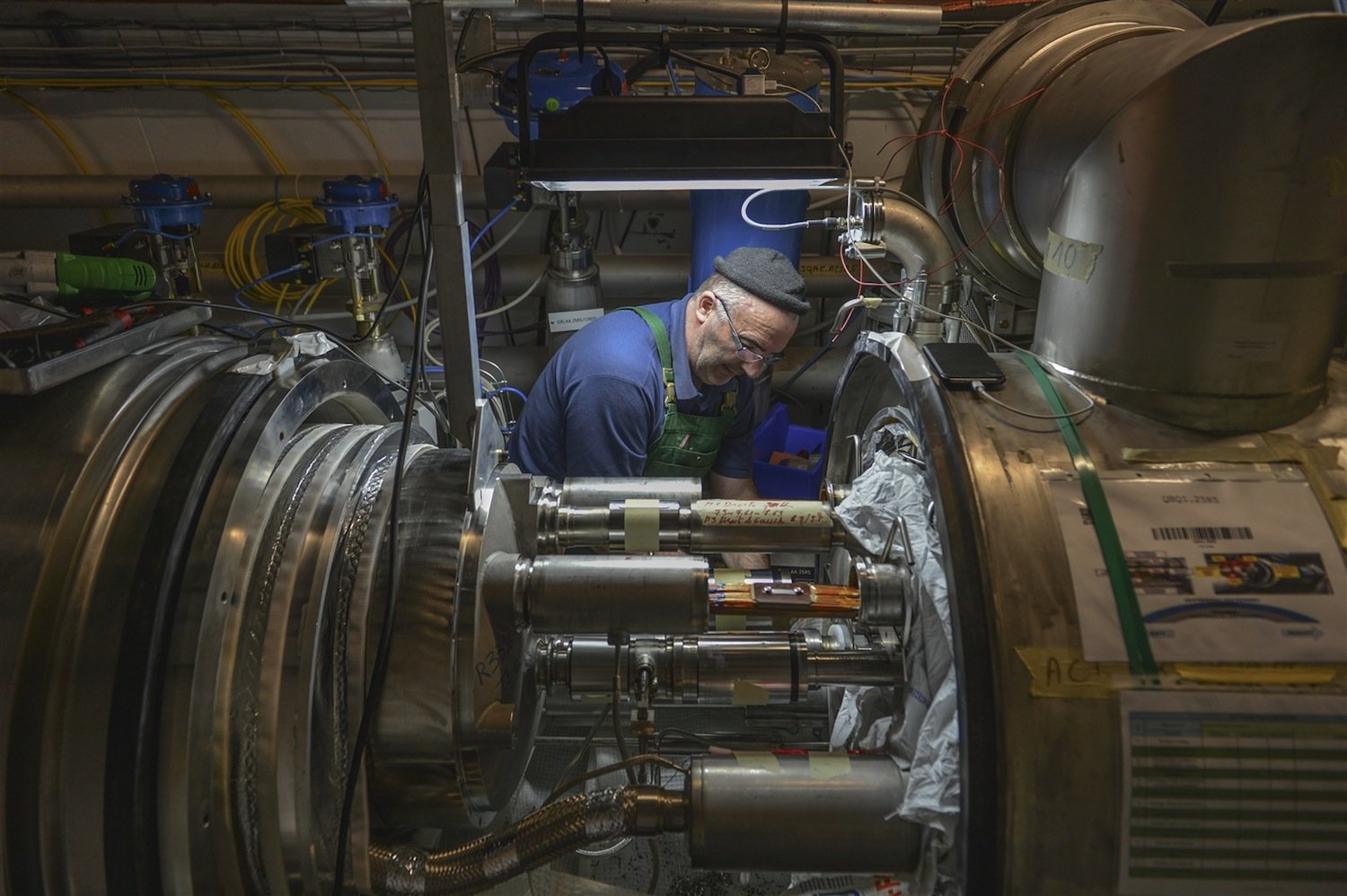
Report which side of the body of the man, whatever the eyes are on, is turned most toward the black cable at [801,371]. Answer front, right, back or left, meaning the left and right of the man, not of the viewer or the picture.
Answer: left

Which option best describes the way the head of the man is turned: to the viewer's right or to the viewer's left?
to the viewer's right

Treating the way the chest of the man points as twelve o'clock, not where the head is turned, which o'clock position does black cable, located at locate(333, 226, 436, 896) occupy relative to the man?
The black cable is roughly at 2 o'clock from the man.

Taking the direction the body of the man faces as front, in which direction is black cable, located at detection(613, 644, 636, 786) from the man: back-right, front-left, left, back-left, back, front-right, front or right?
front-right

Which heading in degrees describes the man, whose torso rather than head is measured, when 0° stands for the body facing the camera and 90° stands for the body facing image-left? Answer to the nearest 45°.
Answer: approximately 315°

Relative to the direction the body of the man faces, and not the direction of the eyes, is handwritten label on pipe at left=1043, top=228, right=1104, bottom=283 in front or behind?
in front

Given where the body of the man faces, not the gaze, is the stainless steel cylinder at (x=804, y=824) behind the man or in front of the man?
in front

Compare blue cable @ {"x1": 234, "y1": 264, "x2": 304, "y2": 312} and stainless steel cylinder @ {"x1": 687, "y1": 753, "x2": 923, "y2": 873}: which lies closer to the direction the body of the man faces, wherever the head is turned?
the stainless steel cylinder

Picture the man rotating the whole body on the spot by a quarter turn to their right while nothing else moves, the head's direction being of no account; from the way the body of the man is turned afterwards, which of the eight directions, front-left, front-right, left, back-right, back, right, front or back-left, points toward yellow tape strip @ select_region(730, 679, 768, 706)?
front-left
